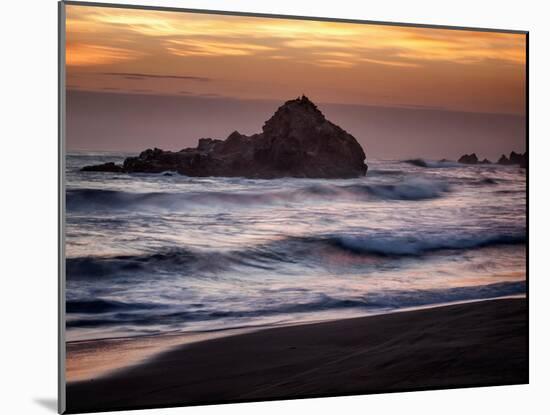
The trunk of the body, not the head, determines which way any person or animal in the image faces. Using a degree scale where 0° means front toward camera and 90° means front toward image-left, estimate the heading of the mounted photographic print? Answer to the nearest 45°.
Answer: approximately 315°
